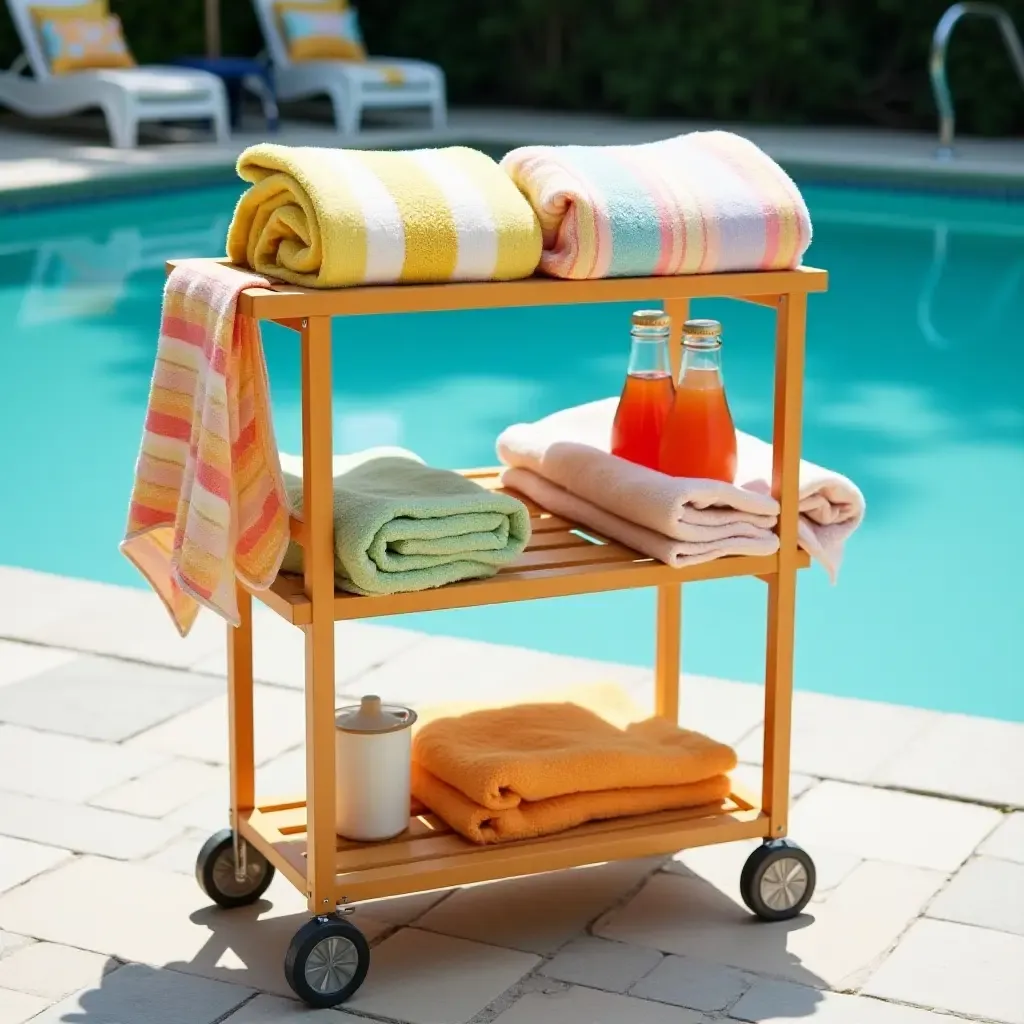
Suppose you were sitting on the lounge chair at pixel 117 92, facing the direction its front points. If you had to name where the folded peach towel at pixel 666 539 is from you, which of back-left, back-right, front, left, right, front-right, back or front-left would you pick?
front-right

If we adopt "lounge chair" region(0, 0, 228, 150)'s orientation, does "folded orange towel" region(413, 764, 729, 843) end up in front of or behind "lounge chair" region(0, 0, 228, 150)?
in front

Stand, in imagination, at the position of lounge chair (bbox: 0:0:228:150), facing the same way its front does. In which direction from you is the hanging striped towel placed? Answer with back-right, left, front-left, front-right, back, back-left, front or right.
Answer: front-right

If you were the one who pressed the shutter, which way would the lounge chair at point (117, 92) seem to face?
facing the viewer and to the right of the viewer

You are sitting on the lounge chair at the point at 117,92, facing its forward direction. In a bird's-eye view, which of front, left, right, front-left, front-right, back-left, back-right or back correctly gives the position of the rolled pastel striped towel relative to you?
front-right

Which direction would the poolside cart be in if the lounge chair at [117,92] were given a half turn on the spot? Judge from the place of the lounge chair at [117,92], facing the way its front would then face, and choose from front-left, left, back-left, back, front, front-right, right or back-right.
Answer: back-left

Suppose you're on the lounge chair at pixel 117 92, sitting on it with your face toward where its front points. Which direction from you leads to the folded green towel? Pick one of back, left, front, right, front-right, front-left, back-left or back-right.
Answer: front-right

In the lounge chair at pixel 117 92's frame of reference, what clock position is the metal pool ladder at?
The metal pool ladder is roughly at 11 o'clock from the lounge chair.

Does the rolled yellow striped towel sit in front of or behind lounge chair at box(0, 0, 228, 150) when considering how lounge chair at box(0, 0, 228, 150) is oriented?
in front
